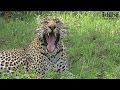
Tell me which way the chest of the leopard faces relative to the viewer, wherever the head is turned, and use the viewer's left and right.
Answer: facing the viewer and to the right of the viewer
